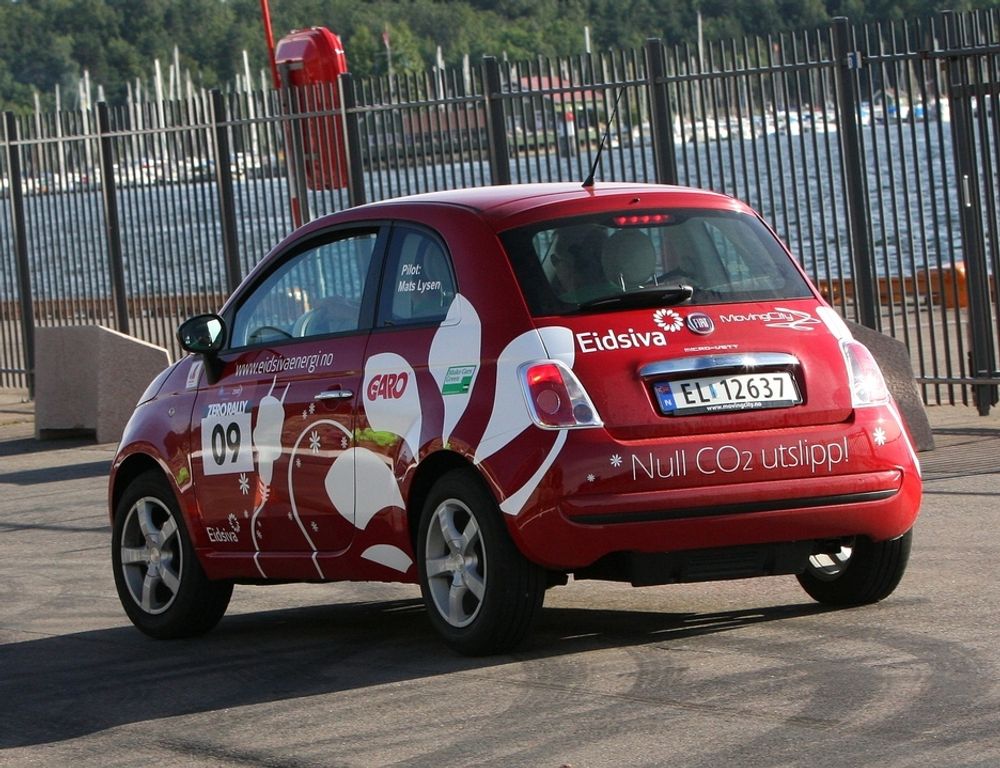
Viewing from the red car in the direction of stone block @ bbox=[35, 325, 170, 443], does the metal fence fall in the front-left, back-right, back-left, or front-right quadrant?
front-right

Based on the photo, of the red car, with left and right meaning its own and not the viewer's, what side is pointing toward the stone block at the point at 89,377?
front

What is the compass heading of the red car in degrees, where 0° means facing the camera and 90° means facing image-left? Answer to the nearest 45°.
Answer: approximately 135°

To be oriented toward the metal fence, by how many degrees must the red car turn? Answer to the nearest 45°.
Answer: approximately 45° to its right
